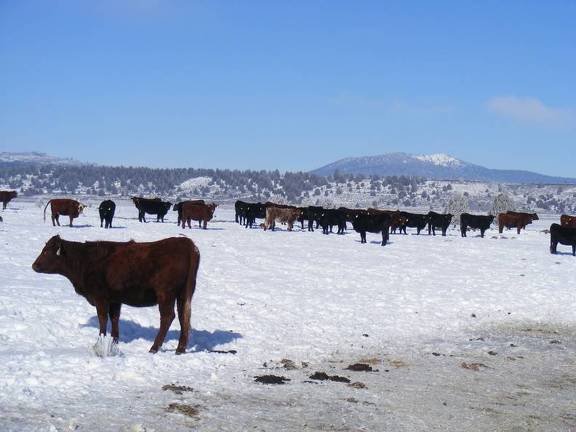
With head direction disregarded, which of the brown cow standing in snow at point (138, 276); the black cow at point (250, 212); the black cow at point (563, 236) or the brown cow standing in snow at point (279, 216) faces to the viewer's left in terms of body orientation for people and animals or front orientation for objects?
the brown cow standing in snow at point (138, 276)

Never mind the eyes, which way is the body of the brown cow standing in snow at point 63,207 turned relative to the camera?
to the viewer's right

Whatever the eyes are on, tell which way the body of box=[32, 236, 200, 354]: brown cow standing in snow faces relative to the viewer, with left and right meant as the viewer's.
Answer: facing to the left of the viewer

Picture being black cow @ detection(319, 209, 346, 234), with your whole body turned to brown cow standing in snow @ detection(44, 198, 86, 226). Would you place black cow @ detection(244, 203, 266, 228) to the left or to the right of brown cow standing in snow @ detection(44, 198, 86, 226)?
right

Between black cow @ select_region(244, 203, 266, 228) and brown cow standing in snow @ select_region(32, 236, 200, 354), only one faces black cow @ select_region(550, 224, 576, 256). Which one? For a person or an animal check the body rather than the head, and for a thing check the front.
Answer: black cow @ select_region(244, 203, 266, 228)
